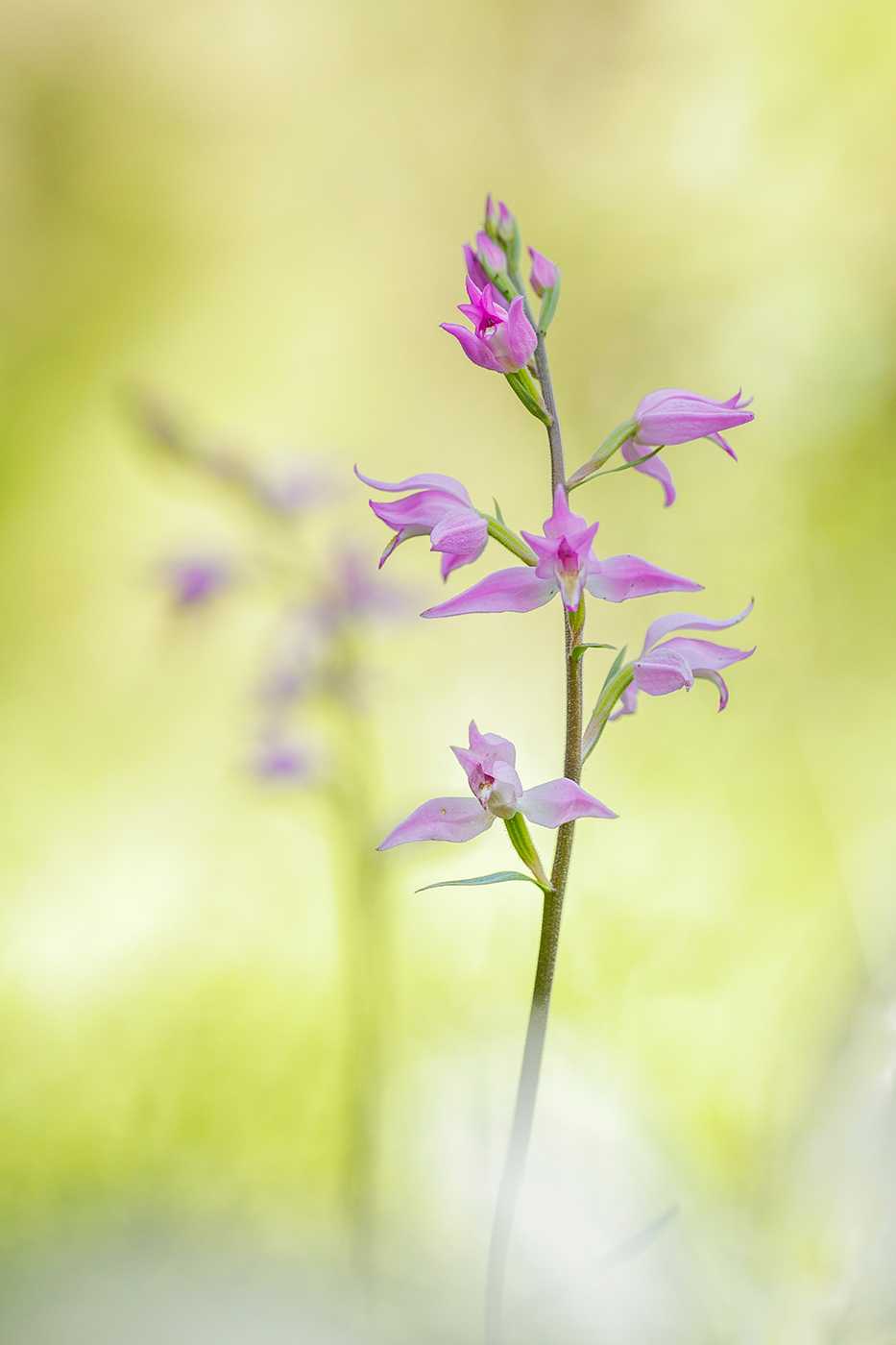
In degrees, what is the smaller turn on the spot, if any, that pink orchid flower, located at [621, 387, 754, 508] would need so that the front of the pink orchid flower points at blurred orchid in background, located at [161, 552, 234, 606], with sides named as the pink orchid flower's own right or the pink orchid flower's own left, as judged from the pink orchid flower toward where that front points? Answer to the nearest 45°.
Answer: approximately 135° to the pink orchid flower's own left

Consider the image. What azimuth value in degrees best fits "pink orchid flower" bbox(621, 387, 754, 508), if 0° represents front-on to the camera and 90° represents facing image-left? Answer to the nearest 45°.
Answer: approximately 270°
